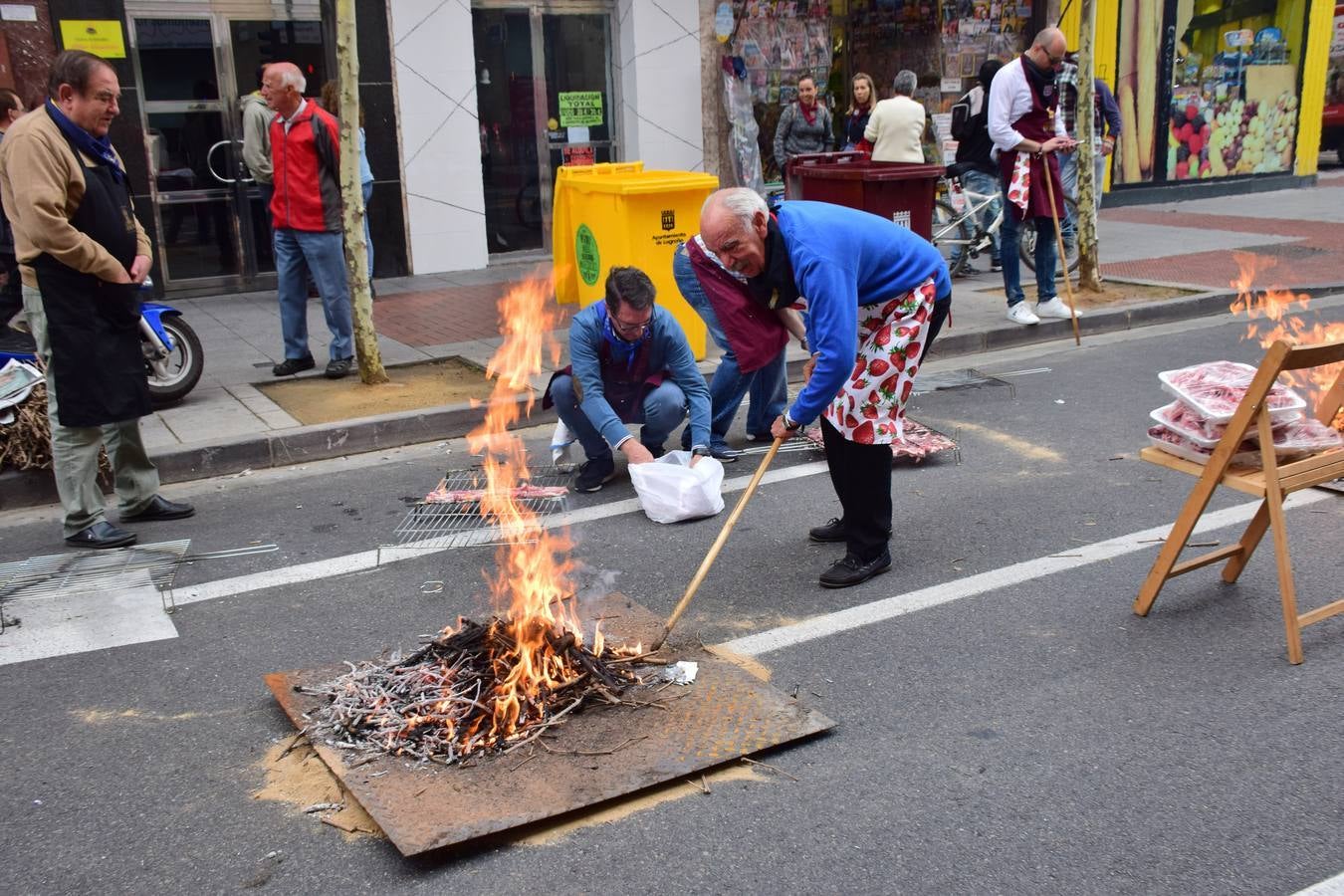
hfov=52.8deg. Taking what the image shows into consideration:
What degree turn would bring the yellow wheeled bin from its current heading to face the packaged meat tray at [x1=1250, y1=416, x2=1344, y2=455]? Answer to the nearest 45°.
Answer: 0° — it already faces it

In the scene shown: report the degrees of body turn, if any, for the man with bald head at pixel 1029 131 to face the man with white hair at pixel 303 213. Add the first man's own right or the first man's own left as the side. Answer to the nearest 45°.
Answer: approximately 90° to the first man's own right

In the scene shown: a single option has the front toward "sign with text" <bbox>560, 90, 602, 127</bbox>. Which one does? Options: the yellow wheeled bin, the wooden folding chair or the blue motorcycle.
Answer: the wooden folding chair

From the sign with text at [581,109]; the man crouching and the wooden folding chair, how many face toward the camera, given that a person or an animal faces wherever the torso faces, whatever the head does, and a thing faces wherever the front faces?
2

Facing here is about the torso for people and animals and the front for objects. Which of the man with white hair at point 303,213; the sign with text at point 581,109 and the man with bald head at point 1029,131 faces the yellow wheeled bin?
the sign with text

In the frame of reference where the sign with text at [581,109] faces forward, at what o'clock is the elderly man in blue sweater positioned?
The elderly man in blue sweater is roughly at 12 o'clock from the sign with text.

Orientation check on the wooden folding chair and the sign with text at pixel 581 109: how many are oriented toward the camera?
1

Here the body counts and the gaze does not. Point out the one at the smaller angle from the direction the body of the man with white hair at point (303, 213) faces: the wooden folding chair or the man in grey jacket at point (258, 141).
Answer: the wooden folding chair

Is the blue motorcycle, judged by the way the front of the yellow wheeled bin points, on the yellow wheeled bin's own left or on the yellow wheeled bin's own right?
on the yellow wheeled bin's own right

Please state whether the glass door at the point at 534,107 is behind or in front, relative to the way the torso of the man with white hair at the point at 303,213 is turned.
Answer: behind

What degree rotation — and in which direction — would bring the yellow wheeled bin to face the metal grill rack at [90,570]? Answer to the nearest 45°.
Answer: approximately 90° to its right
